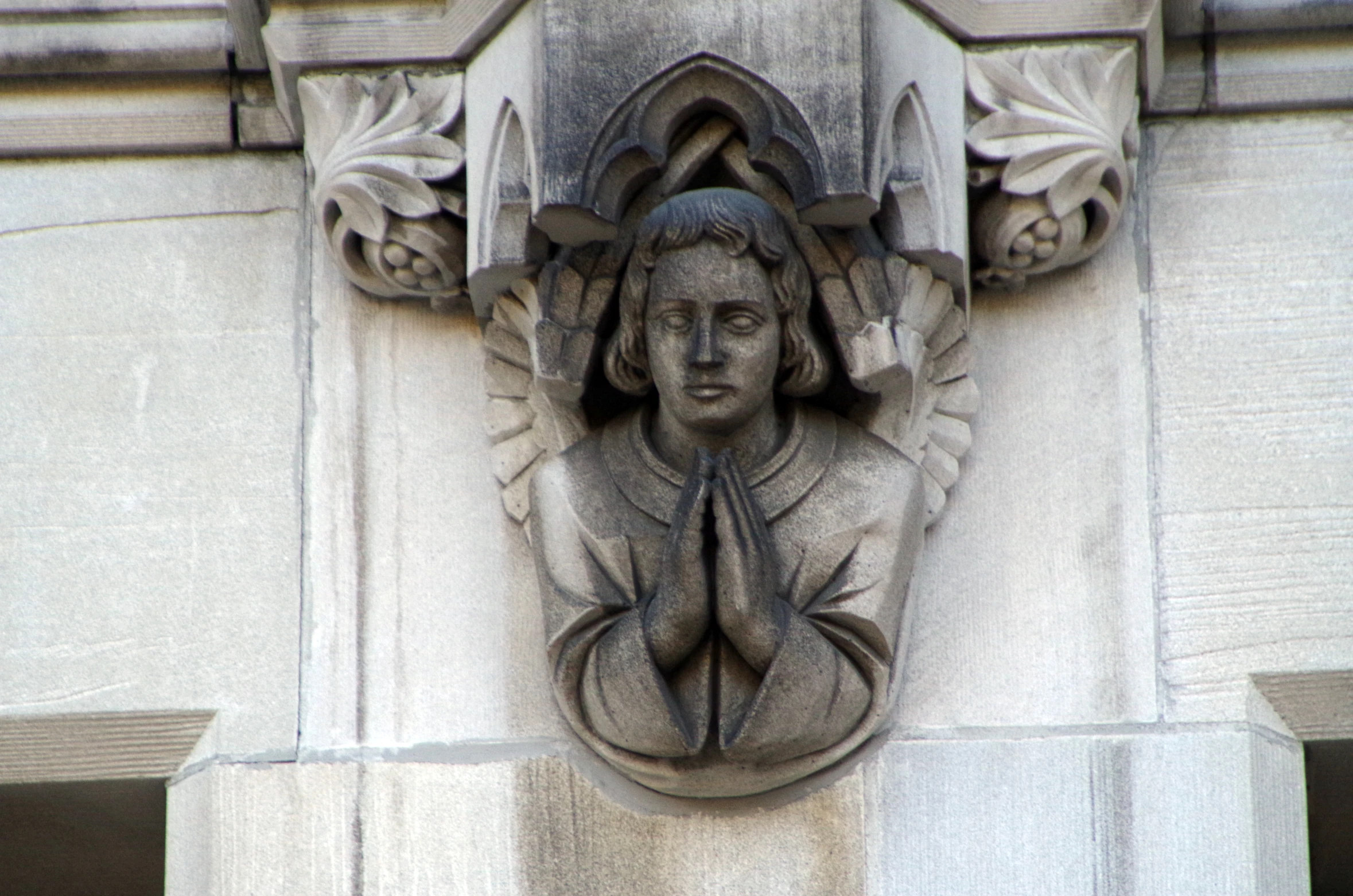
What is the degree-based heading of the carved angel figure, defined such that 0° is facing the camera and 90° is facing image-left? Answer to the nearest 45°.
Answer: approximately 0°

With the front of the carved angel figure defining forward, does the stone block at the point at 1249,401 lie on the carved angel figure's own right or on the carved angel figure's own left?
on the carved angel figure's own left

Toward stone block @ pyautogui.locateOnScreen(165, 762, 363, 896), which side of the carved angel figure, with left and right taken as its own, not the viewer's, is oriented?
right

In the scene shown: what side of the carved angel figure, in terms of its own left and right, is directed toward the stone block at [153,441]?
right
